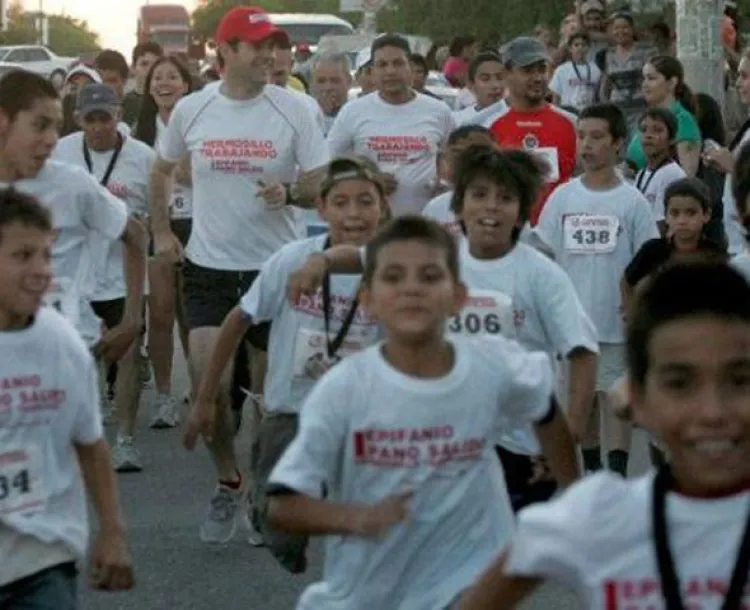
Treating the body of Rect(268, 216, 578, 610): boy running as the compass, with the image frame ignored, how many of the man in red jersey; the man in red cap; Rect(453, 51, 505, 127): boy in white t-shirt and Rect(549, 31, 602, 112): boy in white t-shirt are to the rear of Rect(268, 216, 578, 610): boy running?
4

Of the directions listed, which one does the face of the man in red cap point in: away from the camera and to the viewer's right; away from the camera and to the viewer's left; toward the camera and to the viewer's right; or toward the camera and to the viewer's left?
toward the camera and to the viewer's right

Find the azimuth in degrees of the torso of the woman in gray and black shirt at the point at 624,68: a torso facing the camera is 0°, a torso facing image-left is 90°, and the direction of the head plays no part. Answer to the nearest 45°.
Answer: approximately 0°

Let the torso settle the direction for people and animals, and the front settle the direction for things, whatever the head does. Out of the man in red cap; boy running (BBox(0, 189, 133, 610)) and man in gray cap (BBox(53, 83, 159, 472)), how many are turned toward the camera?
3

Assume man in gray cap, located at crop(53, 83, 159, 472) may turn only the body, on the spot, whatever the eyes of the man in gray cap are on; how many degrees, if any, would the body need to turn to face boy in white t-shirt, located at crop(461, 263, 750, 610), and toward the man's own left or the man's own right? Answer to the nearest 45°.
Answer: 0° — they already face them

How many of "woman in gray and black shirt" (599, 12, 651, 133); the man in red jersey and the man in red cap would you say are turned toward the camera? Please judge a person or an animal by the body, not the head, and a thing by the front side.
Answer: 3

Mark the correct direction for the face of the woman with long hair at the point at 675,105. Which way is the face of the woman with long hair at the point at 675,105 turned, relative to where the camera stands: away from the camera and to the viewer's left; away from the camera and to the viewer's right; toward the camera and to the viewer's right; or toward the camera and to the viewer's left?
toward the camera and to the viewer's left

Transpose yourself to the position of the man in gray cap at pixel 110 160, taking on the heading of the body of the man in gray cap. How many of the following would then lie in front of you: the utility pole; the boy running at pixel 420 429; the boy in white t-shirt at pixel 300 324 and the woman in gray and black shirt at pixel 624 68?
2

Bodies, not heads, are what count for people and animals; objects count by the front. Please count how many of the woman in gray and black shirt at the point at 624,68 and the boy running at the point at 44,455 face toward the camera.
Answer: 2

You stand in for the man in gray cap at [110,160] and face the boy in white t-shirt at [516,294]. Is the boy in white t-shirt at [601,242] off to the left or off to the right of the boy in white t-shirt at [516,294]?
left

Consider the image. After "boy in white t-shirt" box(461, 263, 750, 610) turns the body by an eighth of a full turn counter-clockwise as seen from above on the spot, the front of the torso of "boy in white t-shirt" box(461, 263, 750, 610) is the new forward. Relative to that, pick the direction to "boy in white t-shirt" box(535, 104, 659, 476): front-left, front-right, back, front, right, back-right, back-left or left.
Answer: back-left
